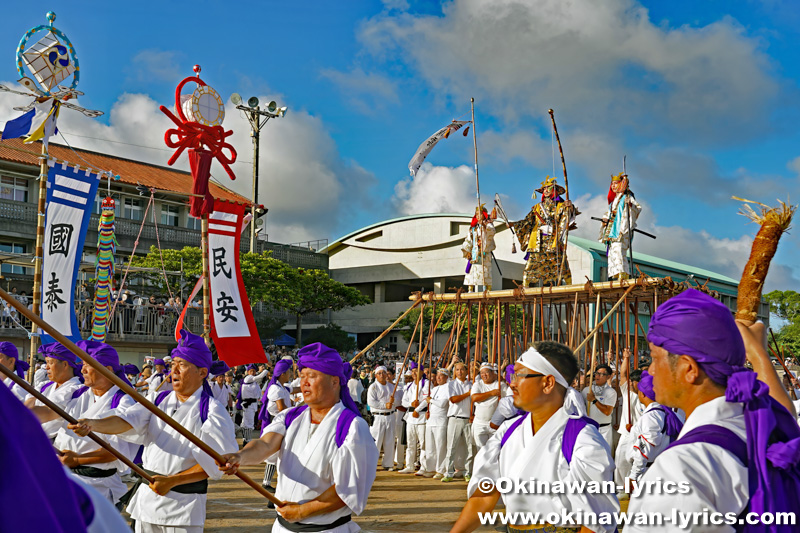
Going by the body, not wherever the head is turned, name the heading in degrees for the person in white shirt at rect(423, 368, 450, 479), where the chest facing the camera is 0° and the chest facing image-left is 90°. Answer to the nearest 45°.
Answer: approximately 45°

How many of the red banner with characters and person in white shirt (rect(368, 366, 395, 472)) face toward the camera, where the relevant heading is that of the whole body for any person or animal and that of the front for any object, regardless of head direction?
2

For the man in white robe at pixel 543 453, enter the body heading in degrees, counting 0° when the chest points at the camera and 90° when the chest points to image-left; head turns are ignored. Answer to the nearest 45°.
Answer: approximately 45°

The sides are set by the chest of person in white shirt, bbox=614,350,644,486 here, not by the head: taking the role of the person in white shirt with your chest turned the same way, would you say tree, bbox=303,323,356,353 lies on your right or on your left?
on your right

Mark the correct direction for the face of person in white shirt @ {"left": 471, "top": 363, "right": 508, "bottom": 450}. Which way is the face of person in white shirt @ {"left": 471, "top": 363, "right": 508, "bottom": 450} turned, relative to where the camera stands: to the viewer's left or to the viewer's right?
to the viewer's left

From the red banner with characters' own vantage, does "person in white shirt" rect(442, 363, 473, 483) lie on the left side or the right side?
on its left

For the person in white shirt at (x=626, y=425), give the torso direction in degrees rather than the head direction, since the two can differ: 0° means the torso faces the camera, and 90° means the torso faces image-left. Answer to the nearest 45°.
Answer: approximately 45°

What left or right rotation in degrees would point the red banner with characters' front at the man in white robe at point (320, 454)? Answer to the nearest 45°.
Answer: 0° — it already faces them

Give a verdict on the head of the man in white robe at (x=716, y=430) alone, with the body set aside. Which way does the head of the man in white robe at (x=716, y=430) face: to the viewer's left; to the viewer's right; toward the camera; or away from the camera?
to the viewer's left

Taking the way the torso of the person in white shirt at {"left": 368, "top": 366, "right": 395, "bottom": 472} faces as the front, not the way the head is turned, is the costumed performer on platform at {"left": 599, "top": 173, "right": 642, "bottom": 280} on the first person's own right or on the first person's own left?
on the first person's own left

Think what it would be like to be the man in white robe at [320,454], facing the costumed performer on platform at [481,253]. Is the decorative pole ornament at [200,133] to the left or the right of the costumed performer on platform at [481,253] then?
left
